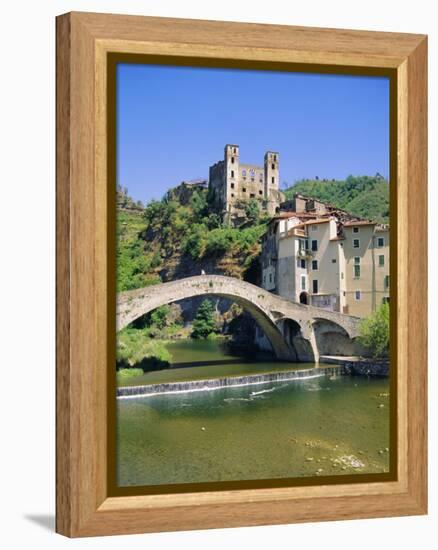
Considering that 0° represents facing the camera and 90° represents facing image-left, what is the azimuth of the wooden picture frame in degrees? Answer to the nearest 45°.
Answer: approximately 315°
